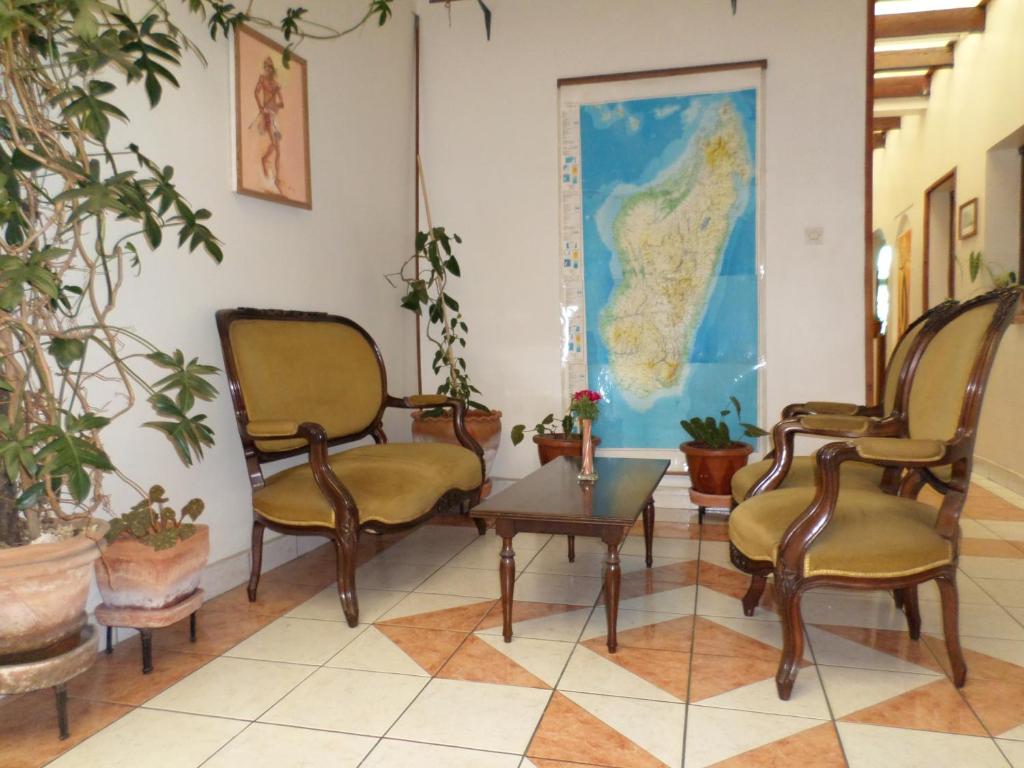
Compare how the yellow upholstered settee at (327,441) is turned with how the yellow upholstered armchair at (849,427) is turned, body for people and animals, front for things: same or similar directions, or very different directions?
very different directions

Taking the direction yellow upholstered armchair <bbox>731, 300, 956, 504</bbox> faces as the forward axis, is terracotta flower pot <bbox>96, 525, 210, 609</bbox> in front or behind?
in front

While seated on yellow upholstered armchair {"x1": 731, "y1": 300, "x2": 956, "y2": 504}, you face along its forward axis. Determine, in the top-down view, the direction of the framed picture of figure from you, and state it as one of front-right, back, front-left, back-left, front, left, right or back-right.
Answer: front

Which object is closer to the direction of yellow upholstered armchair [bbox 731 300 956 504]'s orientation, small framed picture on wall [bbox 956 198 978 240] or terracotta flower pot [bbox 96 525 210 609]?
the terracotta flower pot

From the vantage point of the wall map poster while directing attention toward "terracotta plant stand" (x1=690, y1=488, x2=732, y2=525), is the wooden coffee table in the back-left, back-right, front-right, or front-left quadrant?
front-right

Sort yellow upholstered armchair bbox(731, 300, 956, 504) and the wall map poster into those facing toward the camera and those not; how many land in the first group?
1

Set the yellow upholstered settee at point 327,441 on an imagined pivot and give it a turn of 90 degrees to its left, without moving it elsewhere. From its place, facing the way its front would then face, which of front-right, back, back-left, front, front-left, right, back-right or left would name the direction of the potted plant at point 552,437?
front

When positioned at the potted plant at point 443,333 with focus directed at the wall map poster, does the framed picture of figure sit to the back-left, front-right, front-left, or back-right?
back-right

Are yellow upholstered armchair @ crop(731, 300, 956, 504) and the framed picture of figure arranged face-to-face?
yes

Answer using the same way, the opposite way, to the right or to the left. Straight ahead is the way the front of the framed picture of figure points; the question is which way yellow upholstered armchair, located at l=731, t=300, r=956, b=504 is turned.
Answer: the opposite way

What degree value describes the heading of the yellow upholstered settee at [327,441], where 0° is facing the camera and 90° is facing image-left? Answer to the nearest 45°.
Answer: approximately 315°

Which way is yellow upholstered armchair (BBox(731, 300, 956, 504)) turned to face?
to the viewer's left

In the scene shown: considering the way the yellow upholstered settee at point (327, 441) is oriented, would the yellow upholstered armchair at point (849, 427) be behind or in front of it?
in front

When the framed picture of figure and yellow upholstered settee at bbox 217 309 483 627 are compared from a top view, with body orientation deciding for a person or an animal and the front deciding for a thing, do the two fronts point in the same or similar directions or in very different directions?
same or similar directions

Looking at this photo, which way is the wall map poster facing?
toward the camera

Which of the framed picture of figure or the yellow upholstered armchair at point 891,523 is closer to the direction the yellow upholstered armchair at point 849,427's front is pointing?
the framed picture of figure
